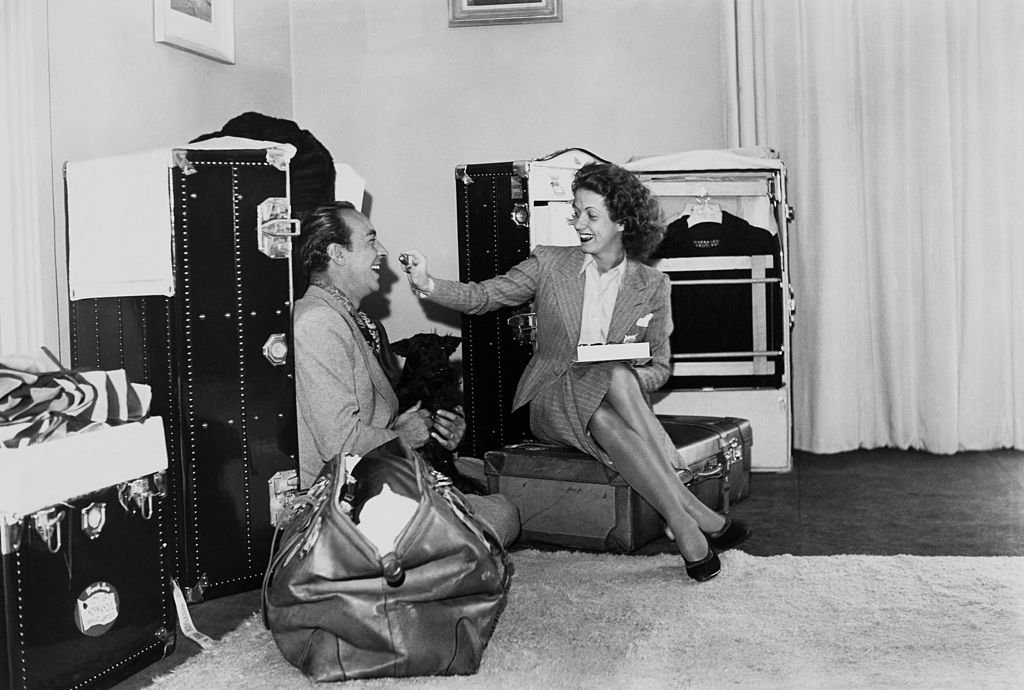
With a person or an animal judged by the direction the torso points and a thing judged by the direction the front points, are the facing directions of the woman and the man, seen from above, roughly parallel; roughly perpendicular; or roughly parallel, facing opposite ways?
roughly perpendicular

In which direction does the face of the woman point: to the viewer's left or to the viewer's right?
to the viewer's left

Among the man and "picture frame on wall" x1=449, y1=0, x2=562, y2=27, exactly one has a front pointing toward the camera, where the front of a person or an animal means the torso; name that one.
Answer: the picture frame on wall

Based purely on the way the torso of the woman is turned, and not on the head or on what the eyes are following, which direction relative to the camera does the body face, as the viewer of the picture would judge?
toward the camera

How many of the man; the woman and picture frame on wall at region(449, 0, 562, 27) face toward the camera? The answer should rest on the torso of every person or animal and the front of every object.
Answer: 2

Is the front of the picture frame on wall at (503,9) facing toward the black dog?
yes

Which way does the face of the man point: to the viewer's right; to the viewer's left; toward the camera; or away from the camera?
to the viewer's right

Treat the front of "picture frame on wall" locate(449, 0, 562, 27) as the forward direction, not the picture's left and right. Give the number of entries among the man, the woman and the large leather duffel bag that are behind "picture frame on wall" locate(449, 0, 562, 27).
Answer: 0

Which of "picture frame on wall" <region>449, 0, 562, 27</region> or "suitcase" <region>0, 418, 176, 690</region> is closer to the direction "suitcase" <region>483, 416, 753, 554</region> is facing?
the suitcase

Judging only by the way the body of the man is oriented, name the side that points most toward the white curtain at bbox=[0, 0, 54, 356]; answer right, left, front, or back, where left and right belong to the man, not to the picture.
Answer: back

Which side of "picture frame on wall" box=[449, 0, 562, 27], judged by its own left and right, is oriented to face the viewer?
front

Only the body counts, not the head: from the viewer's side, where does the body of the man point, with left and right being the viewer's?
facing to the right of the viewer

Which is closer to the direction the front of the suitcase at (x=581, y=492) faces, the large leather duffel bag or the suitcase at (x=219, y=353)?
the large leather duffel bag
